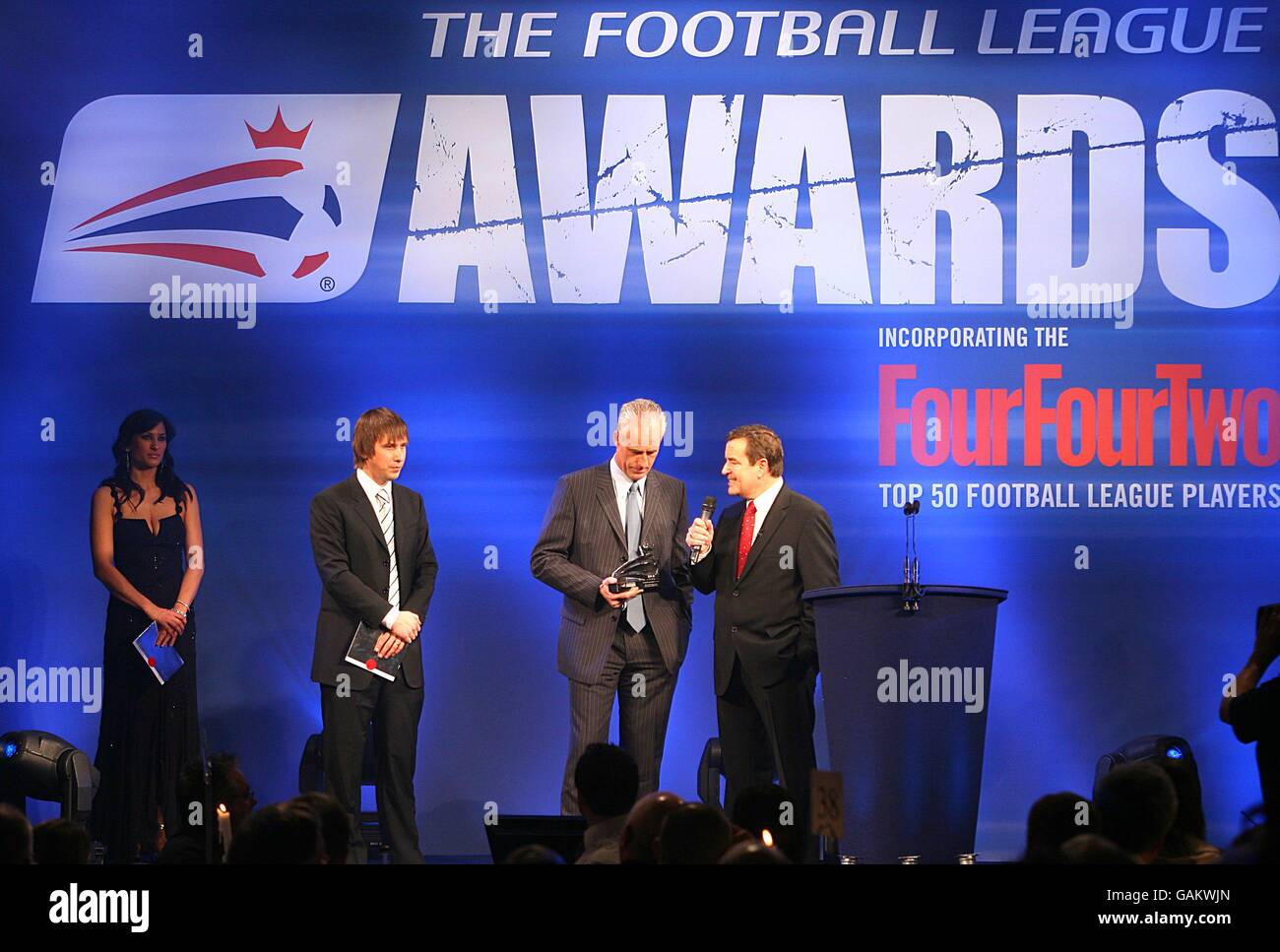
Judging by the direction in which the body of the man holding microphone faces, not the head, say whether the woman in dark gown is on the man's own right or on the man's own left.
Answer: on the man's own right

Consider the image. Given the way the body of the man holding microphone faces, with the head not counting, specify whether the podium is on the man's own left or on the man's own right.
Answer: on the man's own left
